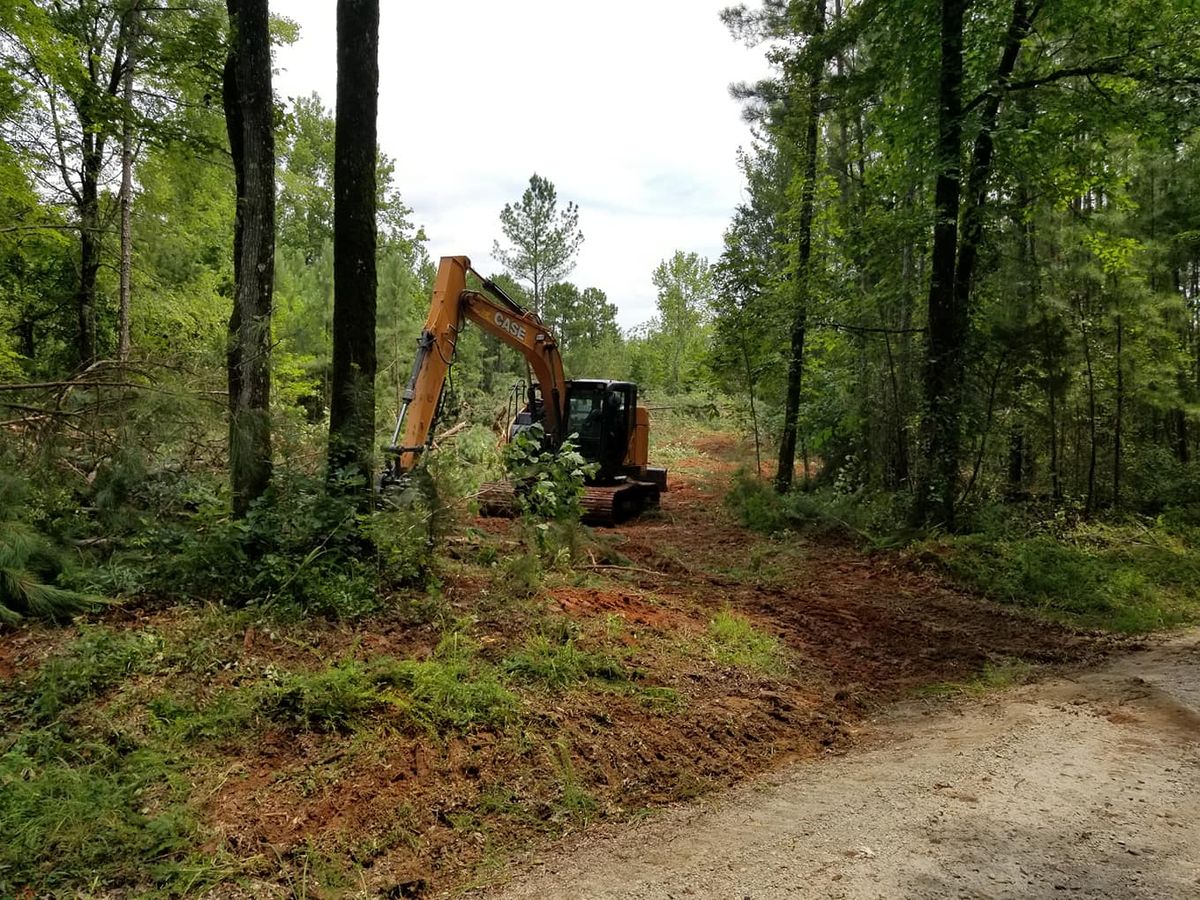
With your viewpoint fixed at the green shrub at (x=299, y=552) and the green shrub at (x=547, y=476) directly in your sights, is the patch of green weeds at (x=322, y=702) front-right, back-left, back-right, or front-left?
back-right

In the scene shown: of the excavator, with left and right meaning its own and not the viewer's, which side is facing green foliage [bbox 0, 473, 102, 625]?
front

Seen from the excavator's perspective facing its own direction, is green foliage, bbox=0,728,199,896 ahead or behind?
ahead

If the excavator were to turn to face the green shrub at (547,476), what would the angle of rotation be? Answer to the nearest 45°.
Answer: approximately 45° to its left

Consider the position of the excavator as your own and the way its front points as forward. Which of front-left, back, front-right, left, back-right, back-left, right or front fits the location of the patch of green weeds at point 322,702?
front-left

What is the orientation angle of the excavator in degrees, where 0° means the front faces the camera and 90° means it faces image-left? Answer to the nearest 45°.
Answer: approximately 45°

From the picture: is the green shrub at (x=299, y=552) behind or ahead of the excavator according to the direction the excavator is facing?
ahead
